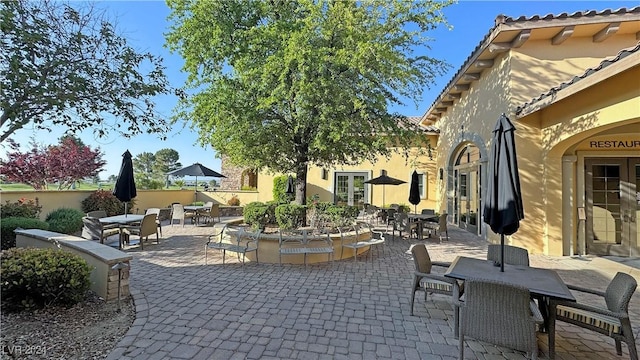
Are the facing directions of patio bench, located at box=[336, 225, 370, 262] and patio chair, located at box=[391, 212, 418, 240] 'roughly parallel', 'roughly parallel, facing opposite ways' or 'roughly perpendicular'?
roughly perpendicular

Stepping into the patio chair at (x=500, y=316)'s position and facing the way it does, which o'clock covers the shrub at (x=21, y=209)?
The shrub is roughly at 9 o'clock from the patio chair.

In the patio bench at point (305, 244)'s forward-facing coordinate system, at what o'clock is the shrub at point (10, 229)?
The shrub is roughly at 3 o'clock from the patio bench.

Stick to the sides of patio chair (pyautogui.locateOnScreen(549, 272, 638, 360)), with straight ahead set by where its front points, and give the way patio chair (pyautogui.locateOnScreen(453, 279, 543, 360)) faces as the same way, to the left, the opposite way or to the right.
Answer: to the right

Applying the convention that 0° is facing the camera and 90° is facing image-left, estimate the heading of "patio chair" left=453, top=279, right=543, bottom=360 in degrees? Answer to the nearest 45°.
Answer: approximately 180°

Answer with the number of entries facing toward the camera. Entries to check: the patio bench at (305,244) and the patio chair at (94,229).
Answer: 1

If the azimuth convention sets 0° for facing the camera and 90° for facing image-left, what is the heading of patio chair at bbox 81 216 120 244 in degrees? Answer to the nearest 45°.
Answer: approximately 225°

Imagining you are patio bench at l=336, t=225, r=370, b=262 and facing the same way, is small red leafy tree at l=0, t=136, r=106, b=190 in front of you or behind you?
behind

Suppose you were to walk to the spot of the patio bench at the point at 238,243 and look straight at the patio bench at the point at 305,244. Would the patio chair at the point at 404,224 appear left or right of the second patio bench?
left

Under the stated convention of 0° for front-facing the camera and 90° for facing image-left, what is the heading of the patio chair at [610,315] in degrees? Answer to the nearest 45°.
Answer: approximately 90°

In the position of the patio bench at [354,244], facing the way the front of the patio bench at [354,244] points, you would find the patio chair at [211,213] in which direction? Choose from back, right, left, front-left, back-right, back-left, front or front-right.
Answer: back

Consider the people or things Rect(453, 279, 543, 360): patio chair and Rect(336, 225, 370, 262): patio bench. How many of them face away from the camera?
1
